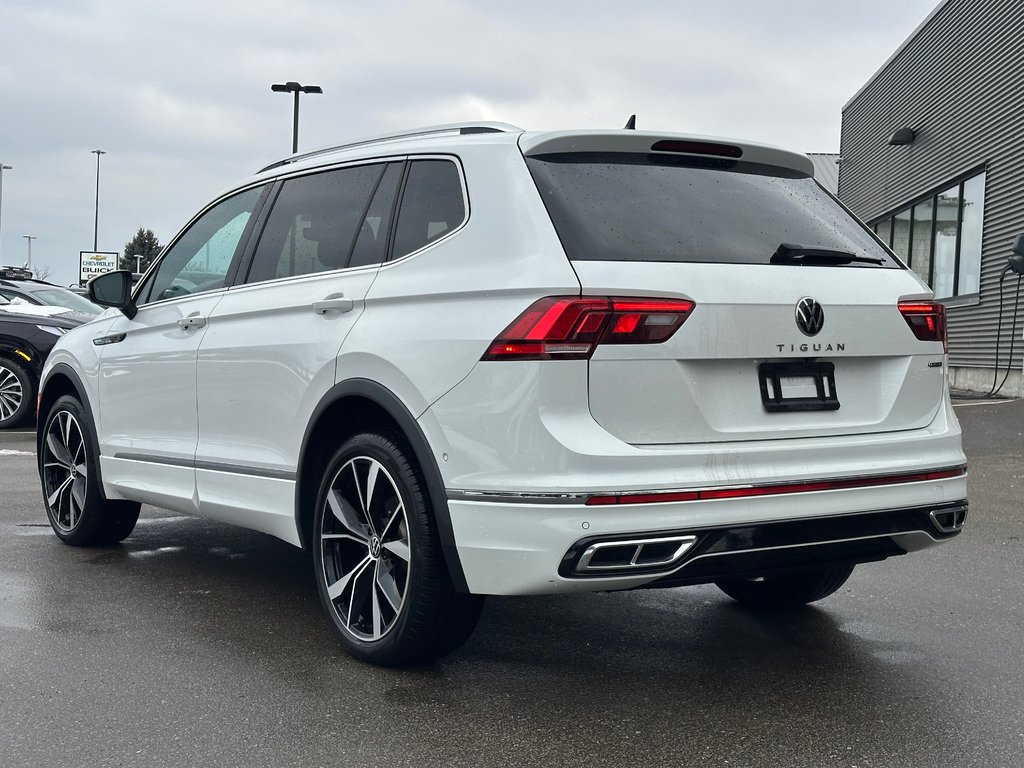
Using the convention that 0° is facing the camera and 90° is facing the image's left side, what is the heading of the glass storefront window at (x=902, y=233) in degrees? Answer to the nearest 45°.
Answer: approximately 90°

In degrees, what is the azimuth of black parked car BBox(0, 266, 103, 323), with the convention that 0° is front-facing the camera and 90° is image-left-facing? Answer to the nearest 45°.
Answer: approximately 315°

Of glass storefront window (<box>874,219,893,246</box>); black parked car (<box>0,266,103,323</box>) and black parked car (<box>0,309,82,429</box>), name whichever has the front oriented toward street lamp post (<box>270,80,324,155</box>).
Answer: the glass storefront window

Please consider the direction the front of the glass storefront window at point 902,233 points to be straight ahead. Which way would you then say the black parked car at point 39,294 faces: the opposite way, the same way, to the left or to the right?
the opposite way

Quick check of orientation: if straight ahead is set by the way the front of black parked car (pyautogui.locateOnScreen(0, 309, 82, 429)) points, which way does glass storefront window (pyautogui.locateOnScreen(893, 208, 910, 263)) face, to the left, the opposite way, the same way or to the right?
the opposite way

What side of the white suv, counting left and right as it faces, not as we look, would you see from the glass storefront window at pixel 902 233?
right

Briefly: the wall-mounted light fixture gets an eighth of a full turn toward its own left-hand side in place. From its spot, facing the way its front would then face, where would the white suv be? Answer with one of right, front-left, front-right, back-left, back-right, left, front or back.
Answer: front-left

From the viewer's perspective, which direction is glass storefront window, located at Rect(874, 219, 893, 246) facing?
to the viewer's left

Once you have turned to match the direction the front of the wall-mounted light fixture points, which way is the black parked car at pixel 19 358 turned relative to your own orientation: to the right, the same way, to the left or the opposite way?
the opposite way

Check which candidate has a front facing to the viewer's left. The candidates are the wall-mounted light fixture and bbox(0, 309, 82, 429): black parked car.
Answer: the wall-mounted light fixture

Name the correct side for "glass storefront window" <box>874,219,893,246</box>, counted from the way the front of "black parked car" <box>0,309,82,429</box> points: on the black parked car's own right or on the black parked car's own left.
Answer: on the black parked car's own left

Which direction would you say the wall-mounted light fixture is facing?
to the viewer's left

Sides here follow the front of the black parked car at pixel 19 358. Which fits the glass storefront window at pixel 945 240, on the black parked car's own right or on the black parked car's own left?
on the black parked car's own left
